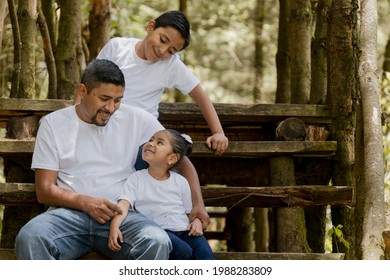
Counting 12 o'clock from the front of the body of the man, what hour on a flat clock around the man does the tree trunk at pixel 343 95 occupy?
The tree trunk is roughly at 8 o'clock from the man.

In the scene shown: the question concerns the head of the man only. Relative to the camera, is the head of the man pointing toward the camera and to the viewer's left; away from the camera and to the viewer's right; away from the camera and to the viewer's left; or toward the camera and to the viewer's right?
toward the camera and to the viewer's right

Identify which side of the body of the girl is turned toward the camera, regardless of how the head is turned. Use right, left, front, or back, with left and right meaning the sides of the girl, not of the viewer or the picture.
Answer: front

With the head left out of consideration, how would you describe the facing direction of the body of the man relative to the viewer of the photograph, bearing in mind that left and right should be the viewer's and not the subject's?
facing the viewer

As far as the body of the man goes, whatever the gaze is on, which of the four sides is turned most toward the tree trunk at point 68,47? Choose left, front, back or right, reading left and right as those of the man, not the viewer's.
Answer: back

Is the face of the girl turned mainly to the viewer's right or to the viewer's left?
to the viewer's left

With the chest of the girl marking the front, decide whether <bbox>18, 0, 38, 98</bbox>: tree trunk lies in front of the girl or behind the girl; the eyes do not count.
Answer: behind

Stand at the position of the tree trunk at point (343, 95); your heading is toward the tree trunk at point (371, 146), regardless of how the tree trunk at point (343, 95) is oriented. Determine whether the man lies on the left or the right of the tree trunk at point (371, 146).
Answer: right

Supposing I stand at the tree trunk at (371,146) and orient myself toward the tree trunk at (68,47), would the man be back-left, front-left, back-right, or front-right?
front-left

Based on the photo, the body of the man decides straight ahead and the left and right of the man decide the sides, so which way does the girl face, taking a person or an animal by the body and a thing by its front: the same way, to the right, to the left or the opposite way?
the same way

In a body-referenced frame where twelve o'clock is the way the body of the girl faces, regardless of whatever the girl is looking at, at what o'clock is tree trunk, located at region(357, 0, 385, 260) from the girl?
The tree trunk is roughly at 9 o'clock from the girl.

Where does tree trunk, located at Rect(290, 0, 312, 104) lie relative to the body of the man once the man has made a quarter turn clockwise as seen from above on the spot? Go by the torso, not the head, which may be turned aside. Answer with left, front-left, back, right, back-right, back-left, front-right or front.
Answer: back-right

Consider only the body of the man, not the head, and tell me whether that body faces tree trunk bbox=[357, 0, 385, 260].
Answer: no

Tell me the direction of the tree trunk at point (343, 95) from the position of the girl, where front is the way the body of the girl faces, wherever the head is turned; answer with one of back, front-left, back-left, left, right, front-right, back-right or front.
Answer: back-left
